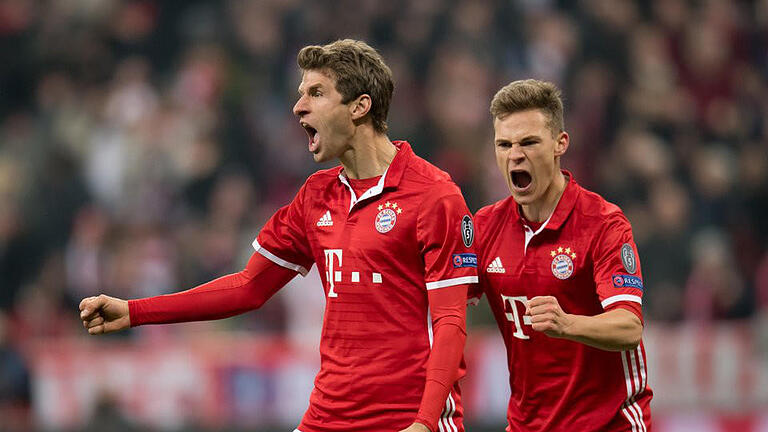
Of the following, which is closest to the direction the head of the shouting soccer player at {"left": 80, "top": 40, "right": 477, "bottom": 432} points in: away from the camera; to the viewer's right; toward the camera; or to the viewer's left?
to the viewer's left

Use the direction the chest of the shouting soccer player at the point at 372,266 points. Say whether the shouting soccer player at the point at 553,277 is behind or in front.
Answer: behind

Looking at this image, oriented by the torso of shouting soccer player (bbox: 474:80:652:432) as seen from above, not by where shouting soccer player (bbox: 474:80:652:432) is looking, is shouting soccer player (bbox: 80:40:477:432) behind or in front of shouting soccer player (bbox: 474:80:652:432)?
in front

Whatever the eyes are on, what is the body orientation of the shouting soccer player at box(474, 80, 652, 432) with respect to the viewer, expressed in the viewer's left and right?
facing the viewer and to the left of the viewer

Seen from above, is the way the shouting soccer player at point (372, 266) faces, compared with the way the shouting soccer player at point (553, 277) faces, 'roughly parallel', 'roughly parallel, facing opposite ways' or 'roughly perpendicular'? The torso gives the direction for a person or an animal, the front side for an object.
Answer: roughly parallel

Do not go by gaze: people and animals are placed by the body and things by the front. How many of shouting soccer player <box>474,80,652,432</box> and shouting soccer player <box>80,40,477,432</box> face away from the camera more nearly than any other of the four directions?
0
